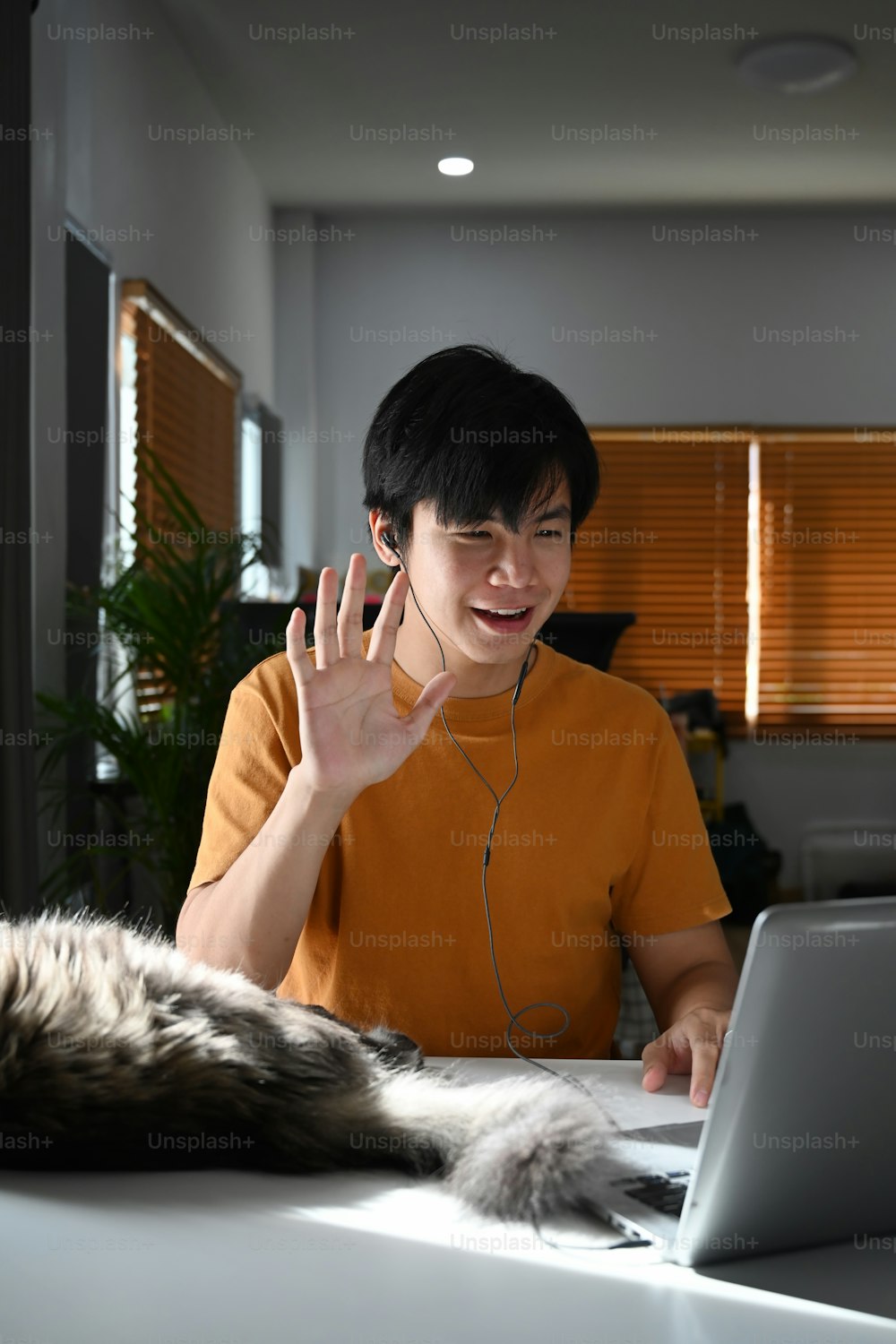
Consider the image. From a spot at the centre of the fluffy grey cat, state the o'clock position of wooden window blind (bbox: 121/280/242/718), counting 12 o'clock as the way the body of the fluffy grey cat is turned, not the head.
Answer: The wooden window blind is roughly at 3 o'clock from the fluffy grey cat.

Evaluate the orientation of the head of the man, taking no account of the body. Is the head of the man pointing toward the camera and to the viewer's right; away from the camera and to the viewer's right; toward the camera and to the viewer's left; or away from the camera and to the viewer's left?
toward the camera and to the viewer's right

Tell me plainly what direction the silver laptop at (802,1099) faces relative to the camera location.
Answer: facing away from the viewer and to the left of the viewer

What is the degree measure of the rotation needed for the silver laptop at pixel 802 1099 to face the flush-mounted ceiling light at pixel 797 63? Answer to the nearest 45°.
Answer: approximately 45° to its right

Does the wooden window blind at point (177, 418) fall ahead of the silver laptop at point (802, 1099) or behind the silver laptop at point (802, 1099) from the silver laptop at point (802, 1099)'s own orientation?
ahead

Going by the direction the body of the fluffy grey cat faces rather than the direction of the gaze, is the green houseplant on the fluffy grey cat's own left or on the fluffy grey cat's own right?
on the fluffy grey cat's own right

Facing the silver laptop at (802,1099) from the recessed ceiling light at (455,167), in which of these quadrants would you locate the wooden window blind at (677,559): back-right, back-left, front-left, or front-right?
back-left

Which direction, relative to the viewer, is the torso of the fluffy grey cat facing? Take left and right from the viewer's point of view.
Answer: facing to the left of the viewer

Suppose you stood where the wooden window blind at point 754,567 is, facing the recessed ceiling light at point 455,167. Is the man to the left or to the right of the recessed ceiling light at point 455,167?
left

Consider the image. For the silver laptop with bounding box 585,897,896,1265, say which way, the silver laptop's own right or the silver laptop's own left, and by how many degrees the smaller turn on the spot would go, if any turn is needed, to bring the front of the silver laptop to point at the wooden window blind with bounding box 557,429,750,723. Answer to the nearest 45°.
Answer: approximately 45° to the silver laptop's own right

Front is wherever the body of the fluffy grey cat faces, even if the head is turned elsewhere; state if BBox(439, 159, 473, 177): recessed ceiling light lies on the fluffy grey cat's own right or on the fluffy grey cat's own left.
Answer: on the fluffy grey cat's own right

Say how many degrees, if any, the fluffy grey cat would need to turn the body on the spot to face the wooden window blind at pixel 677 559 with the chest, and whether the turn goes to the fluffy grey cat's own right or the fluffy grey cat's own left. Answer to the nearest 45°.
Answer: approximately 90° to the fluffy grey cat's own right
